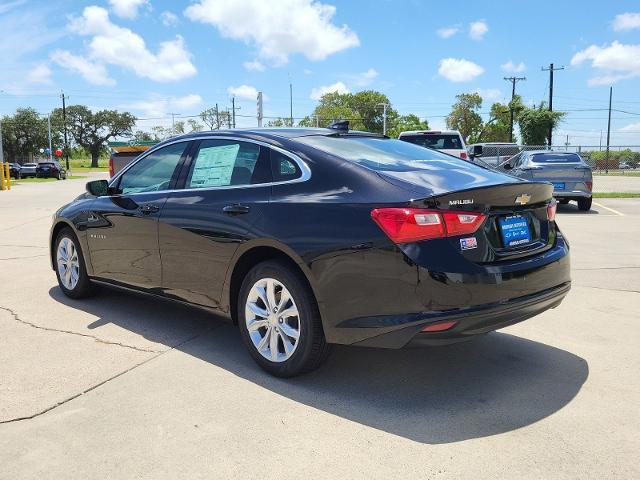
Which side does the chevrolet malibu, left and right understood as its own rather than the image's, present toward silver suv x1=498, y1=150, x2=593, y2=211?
right

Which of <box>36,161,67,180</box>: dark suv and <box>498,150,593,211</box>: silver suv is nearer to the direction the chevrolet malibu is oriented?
the dark suv

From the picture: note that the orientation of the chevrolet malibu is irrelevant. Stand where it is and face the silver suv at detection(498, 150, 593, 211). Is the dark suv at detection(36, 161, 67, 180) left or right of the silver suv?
left

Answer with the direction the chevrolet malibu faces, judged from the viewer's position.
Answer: facing away from the viewer and to the left of the viewer
